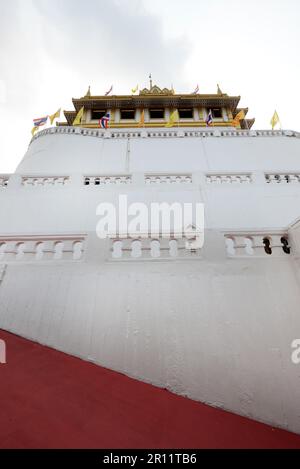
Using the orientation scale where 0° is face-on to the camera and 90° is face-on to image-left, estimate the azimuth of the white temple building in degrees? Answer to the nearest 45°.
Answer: approximately 0°
